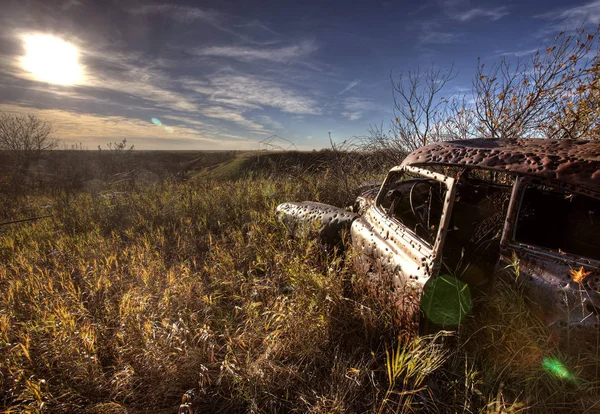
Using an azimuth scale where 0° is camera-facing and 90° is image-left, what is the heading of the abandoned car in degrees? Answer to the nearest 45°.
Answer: approximately 135°
